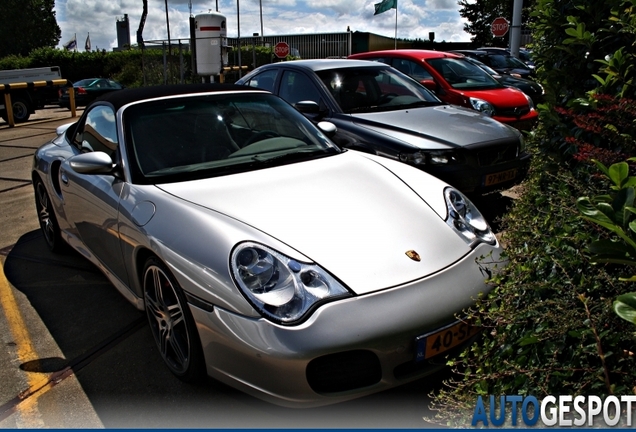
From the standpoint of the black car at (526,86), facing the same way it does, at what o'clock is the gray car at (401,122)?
the gray car at (401,122) is roughly at 2 o'clock from the black car at (526,86).

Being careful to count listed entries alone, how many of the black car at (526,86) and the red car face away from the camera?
0

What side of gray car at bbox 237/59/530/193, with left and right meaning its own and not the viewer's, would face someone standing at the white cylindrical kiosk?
back

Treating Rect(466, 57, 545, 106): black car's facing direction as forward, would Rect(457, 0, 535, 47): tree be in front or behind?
behind

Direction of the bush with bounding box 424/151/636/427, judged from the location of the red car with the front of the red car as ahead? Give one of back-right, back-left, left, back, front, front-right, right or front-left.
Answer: front-right

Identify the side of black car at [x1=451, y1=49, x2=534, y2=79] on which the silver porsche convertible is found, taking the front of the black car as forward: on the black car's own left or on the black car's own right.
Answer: on the black car's own right

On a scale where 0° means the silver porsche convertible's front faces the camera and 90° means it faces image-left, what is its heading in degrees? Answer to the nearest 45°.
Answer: approximately 315°

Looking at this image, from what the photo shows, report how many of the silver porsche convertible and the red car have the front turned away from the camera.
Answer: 0

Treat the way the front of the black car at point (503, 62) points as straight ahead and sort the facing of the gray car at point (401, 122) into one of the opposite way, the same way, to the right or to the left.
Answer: the same way

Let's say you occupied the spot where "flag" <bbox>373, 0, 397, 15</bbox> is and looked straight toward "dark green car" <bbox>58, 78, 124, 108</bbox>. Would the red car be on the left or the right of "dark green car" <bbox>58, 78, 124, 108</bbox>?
left

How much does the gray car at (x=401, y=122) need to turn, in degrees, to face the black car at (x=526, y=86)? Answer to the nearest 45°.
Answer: approximately 135° to its left

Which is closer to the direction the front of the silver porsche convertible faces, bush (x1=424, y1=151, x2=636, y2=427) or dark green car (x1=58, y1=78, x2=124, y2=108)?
the bush

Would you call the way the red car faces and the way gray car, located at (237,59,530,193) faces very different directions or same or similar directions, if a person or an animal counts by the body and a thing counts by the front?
same or similar directions

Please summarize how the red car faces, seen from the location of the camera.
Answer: facing the viewer and to the right of the viewer

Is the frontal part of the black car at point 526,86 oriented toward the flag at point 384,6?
no

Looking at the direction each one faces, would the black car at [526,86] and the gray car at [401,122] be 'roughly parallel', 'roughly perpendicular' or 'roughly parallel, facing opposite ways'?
roughly parallel

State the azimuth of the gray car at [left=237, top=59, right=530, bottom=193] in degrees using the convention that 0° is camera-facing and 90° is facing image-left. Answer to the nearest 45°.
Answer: approximately 315°

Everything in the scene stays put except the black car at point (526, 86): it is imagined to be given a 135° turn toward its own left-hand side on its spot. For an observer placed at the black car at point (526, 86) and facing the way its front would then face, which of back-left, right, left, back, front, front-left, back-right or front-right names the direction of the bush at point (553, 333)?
back

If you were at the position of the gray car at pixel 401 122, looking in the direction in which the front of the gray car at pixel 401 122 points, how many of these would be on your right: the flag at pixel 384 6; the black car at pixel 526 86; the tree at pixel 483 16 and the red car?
0
